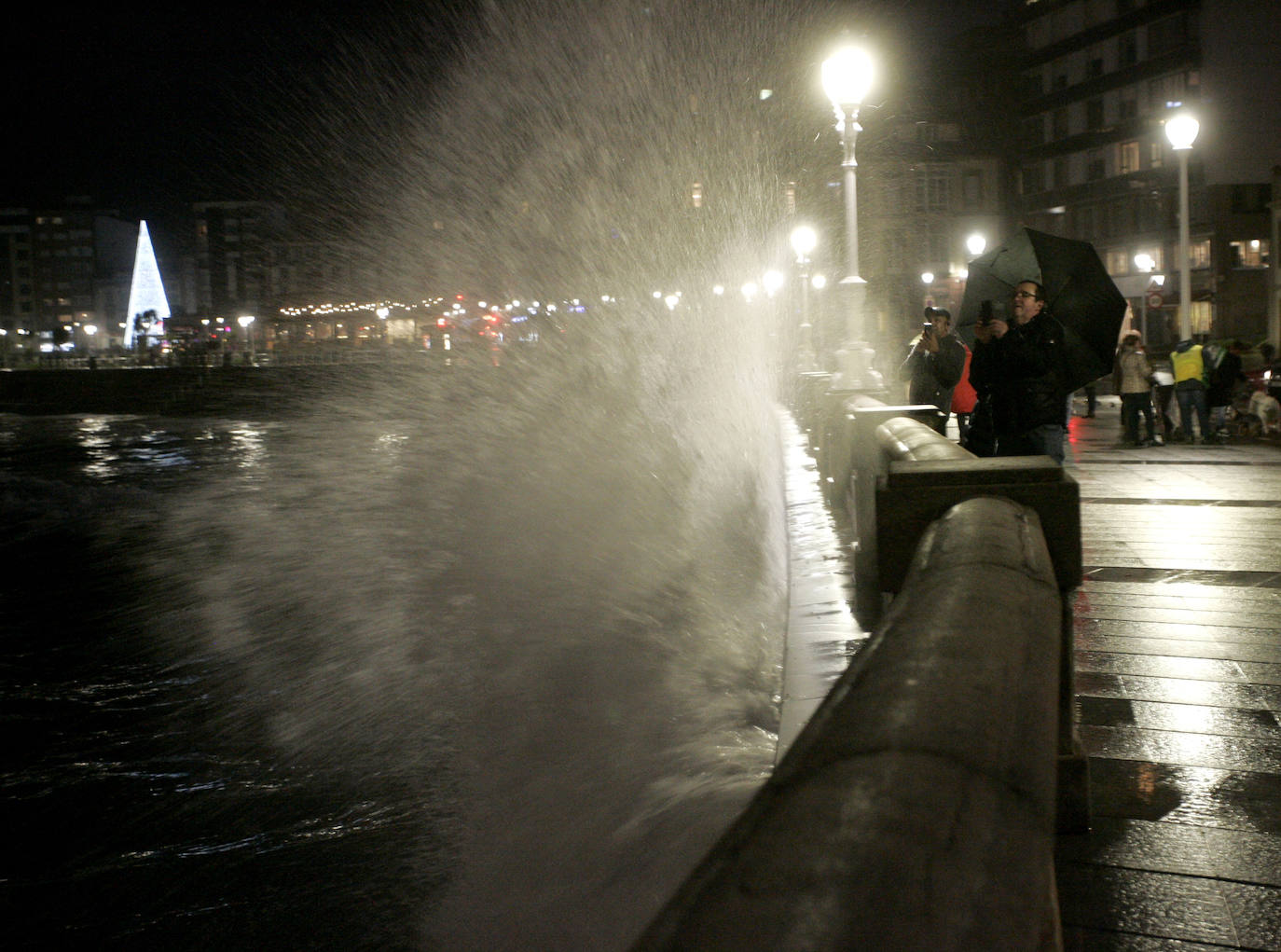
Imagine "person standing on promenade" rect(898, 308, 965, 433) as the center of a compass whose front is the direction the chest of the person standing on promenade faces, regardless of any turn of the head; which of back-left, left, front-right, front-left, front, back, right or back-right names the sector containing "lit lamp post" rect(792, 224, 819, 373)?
back-right

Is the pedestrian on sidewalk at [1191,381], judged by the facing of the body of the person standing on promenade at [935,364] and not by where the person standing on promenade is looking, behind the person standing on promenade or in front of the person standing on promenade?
behind

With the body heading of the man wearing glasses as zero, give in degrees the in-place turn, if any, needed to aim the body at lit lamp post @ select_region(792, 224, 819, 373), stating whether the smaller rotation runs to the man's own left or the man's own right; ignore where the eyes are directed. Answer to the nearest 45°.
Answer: approximately 135° to the man's own right

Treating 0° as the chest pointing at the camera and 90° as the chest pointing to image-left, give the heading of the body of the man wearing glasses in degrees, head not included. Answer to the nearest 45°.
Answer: approximately 45°

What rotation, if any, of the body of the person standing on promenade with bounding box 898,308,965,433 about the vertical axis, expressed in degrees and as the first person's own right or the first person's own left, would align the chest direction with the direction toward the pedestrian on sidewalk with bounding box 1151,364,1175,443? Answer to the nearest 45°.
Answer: approximately 135° to the first person's own right

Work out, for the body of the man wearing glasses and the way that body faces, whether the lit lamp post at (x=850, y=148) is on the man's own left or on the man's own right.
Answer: on the man's own right

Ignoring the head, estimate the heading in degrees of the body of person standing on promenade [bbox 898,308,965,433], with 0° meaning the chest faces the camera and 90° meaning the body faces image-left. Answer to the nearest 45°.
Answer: approximately 45°

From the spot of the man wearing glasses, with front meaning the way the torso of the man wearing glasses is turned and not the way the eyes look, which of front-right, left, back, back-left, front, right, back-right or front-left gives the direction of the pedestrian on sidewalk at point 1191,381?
back-right
